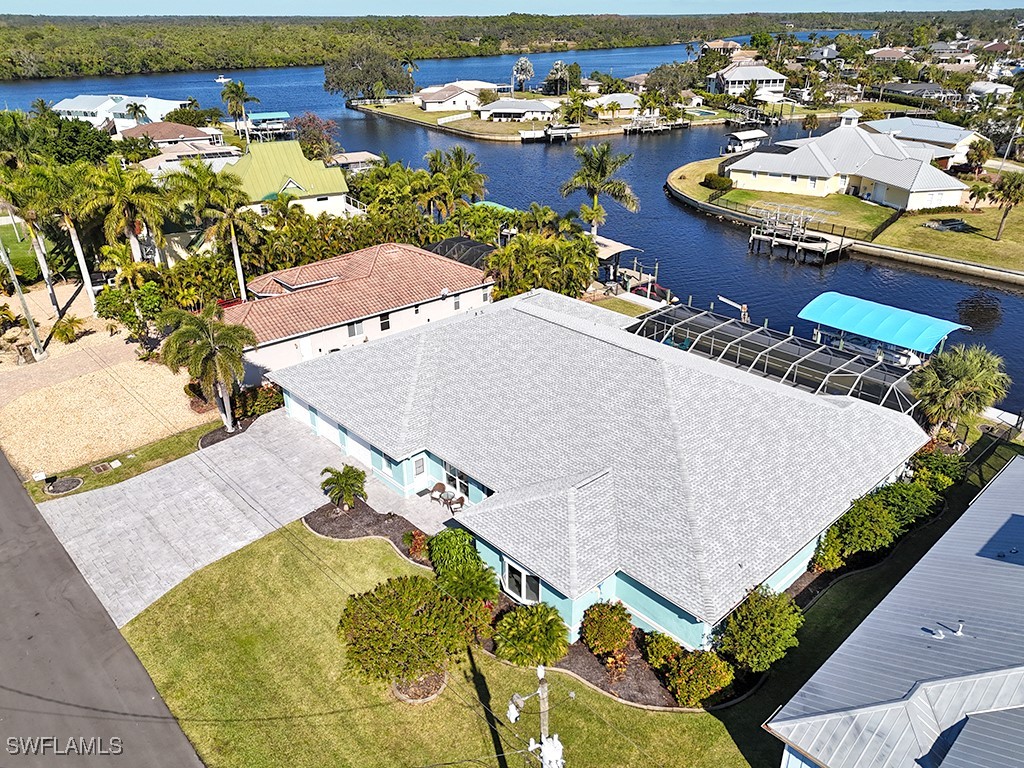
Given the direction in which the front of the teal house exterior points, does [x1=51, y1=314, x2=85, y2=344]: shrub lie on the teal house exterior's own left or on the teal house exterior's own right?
on the teal house exterior's own right

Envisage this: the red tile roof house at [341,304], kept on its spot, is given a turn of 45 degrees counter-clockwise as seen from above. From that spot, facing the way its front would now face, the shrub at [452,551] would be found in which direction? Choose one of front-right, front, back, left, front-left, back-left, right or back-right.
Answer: front

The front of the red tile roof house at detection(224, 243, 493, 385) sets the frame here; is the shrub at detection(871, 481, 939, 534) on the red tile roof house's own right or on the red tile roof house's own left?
on the red tile roof house's own left

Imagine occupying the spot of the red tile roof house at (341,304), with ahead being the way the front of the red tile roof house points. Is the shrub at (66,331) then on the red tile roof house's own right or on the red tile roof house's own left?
on the red tile roof house's own right

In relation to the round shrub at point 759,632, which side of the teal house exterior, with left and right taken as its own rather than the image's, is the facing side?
left

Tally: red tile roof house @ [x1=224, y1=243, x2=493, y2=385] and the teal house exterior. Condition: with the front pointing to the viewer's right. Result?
0

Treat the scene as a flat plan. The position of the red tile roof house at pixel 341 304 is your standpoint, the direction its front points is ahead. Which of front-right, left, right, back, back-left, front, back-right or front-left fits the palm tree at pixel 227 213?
right

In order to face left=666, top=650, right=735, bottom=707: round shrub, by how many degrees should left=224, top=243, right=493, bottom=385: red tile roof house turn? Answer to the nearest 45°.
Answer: approximately 45° to its left

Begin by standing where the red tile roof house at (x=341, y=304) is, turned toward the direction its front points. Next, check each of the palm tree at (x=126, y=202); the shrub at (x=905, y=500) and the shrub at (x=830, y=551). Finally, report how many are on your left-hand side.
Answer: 2

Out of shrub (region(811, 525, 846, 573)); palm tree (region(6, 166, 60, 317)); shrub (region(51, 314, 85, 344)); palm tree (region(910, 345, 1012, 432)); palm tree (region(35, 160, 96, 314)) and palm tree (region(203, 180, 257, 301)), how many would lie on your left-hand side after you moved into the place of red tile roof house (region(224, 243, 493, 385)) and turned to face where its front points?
2

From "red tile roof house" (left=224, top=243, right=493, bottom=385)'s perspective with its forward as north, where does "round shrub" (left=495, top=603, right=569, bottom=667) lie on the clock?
The round shrub is roughly at 10 o'clock from the red tile roof house.

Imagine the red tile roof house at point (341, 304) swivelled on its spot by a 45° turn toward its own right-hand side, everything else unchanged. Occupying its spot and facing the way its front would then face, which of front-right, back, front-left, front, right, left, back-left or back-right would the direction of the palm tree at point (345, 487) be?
left

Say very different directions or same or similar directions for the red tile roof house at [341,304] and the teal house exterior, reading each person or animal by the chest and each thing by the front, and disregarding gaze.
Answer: same or similar directions

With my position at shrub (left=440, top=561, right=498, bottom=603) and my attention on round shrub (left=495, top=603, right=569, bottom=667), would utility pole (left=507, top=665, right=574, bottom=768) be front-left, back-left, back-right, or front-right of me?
front-right

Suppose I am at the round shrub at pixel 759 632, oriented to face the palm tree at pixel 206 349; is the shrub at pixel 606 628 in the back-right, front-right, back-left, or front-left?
front-left

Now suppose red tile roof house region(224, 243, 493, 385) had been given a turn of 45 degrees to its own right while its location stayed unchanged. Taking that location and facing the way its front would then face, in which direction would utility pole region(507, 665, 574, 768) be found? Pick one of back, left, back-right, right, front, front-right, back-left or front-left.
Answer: left

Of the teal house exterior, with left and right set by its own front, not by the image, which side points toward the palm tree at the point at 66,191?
right

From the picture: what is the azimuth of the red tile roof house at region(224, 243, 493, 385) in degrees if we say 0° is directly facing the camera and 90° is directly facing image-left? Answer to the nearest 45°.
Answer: approximately 45°

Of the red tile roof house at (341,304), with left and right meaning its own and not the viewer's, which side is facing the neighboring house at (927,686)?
left
